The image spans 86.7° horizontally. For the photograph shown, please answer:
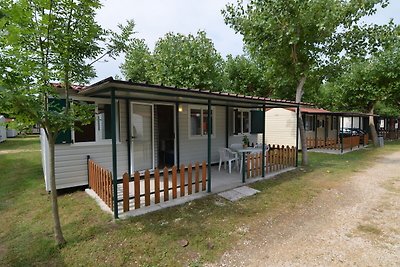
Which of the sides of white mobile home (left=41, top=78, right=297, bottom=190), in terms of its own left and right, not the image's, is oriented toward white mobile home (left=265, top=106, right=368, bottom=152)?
left

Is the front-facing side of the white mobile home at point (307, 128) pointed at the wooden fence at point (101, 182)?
no

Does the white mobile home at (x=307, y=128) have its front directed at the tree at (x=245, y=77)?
no

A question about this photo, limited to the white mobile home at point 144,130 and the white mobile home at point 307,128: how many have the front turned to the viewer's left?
0

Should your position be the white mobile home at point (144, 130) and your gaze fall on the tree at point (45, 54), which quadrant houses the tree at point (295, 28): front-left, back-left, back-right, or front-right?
back-left

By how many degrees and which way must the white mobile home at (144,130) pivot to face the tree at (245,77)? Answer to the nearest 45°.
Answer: approximately 90° to its left

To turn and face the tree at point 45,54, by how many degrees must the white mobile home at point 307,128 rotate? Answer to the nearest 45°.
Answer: approximately 45° to its right

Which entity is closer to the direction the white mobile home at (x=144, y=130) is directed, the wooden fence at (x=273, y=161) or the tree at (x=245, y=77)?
the wooden fence

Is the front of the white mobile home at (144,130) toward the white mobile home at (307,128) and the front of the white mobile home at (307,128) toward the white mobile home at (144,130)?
no

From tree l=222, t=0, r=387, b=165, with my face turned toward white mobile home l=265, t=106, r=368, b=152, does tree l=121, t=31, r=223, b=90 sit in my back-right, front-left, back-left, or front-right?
front-left

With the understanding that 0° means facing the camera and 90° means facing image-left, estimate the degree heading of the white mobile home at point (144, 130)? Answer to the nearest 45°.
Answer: approximately 315°

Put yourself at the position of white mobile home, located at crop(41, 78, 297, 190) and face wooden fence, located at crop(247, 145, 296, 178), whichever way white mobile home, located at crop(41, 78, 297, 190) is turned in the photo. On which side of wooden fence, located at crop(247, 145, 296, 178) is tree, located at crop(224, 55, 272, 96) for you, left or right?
left

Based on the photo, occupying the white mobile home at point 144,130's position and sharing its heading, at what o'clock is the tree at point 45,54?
The tree is roughly at 2 o'clock from the white mobile home.

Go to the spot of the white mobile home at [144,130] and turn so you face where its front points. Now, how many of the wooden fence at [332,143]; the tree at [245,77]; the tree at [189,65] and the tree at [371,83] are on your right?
0

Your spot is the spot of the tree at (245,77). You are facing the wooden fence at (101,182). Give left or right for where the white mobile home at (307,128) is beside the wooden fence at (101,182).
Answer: left

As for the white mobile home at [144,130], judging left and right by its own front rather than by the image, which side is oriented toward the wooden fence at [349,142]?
left

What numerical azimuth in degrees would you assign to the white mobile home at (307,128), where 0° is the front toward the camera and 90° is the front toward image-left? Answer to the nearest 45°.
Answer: approximately 315°

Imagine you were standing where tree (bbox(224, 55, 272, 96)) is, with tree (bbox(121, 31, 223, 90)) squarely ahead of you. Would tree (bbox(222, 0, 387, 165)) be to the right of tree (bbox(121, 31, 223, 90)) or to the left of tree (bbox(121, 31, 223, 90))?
left

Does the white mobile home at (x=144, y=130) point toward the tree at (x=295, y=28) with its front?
no

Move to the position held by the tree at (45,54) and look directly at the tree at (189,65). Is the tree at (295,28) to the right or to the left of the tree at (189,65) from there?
right
